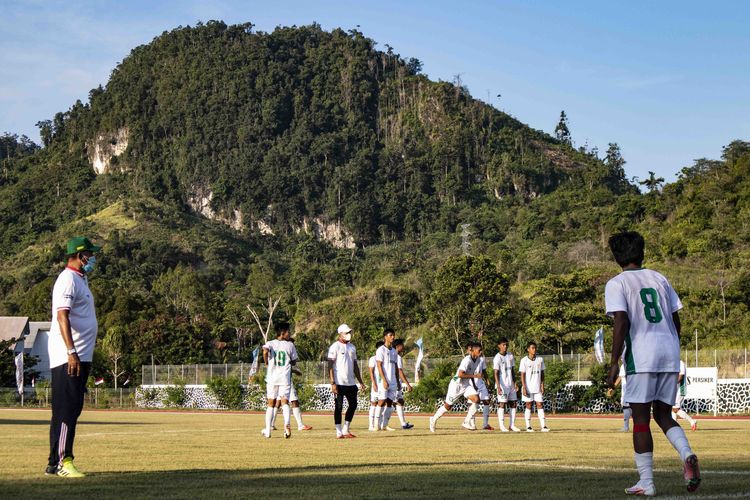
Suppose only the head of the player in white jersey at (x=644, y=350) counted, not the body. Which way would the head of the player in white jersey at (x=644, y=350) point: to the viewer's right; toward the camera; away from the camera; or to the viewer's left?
away from the camera

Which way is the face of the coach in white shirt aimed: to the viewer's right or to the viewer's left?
to the viewer's right

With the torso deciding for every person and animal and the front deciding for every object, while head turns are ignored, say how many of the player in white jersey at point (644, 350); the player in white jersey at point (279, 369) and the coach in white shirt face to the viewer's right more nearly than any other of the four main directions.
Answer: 1

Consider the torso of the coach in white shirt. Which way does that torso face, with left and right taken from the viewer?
facing to the right of the viewer

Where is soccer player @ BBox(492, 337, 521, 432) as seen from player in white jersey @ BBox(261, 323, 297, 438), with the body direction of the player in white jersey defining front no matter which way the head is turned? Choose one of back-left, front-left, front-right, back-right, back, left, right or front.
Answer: front-right

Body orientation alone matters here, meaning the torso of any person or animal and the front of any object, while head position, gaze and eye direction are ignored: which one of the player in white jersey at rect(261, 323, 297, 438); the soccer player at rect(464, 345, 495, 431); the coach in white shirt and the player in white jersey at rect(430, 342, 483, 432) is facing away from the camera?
the player in white jersey at rect(261, 323, 297, 438)

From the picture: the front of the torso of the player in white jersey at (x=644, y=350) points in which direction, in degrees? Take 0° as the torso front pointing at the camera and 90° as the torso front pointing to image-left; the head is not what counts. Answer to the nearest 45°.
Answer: approximately 135°

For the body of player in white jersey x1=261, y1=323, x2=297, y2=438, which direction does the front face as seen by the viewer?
away from the camera
